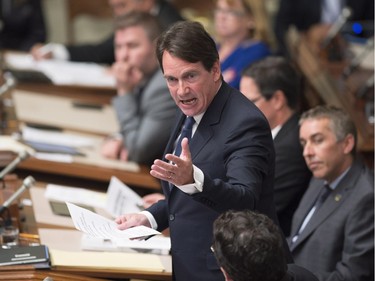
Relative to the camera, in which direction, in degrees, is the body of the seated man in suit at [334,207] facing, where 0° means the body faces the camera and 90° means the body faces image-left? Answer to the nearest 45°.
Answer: approximately 45°

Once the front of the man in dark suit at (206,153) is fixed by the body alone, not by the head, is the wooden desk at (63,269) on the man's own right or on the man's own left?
on the man's own right

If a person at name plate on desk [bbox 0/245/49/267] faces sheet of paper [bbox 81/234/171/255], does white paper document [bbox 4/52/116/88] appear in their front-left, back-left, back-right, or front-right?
front-left

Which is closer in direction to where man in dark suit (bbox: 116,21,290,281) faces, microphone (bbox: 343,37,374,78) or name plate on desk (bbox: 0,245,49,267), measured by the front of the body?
the name plate on desk

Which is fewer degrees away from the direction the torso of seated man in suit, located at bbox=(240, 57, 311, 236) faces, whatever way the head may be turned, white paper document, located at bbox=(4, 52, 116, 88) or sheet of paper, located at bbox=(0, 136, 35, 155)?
the sheet of paper

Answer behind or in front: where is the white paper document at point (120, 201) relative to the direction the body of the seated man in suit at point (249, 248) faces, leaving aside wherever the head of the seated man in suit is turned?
in front

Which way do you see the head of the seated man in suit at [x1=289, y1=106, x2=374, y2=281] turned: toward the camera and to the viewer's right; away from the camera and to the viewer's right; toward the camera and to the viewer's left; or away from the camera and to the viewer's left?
toward the camera and to the viewer's left

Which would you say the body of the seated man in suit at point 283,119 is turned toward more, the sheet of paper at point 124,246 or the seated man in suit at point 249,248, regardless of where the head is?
the sheet of paper

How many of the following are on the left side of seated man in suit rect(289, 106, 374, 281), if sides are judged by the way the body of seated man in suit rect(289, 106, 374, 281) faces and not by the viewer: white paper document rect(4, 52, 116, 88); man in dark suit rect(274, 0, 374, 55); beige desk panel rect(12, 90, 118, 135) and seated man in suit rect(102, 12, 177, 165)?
0

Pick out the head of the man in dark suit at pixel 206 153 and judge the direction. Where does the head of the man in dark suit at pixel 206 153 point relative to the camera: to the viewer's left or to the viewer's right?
to the viewer's left

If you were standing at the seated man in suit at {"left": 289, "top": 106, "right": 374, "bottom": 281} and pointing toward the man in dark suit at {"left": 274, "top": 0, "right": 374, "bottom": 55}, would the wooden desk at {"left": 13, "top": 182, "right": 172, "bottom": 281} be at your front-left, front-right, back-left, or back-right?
back-left

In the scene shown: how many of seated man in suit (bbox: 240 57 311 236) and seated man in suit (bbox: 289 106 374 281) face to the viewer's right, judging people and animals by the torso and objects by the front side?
0
